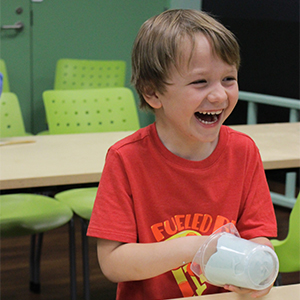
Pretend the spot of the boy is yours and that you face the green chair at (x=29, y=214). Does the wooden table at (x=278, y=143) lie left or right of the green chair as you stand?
right

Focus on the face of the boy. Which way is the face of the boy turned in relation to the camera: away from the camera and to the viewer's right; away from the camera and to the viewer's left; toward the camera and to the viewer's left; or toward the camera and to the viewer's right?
toward the camera and to the viewer's right

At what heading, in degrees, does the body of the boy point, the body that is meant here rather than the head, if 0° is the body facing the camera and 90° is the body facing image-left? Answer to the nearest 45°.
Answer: approximately 315°
